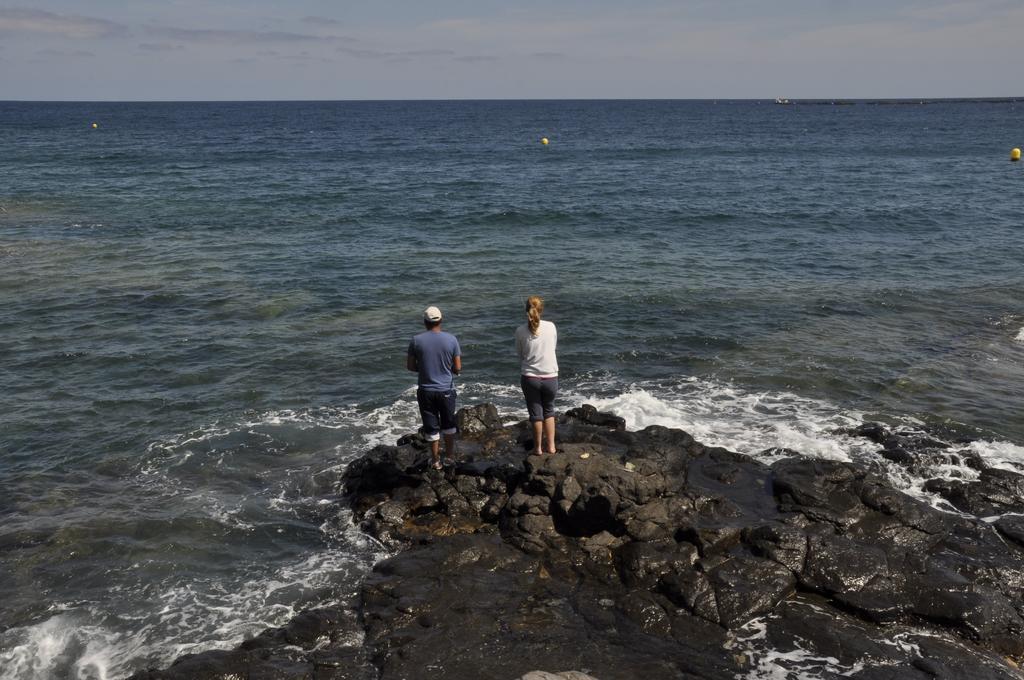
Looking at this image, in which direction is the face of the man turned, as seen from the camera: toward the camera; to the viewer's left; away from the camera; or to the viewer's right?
away from the camera

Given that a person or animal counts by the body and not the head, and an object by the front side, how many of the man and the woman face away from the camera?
2

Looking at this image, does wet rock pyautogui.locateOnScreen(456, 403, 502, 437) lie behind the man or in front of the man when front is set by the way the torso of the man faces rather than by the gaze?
in front

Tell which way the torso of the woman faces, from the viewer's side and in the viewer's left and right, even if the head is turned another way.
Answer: facing away from the viewer

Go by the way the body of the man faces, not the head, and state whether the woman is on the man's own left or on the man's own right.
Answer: on the man's own right

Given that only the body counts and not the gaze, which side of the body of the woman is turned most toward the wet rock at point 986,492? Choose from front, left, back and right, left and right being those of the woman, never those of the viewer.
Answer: right

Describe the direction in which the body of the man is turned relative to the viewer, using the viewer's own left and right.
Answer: facing away from the viewer

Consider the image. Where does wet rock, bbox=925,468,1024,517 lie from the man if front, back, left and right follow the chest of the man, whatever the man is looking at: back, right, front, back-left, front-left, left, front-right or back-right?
right

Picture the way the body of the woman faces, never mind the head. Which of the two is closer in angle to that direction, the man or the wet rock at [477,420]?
the wet rock

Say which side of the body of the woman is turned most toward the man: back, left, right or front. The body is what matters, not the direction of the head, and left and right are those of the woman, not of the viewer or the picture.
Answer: left

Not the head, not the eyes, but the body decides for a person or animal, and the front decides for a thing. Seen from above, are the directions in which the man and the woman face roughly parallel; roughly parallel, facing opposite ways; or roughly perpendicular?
roughly parallel

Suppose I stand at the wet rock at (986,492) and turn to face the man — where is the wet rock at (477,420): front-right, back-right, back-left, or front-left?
front-right
